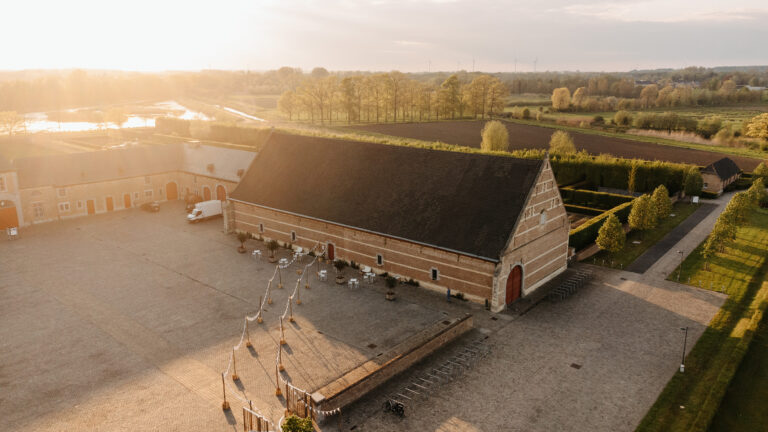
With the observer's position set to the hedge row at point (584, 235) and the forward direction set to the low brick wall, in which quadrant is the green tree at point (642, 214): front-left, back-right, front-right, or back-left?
back-left

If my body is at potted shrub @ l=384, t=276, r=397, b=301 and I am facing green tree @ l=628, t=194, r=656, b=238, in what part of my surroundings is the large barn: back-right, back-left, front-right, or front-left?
front-left

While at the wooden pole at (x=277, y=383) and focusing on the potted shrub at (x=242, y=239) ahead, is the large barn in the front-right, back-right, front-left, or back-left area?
front-right

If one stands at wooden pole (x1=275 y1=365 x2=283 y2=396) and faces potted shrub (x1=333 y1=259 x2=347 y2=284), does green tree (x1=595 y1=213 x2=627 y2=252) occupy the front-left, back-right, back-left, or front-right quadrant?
front-right

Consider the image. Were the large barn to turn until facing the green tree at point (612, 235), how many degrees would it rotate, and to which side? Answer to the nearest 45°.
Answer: approximately 45° to its left

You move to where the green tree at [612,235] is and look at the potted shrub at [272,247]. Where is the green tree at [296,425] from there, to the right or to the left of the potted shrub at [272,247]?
left

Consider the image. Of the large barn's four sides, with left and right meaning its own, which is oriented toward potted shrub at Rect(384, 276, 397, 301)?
right

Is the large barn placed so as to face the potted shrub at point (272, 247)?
no

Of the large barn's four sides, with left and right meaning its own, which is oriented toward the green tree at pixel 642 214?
left

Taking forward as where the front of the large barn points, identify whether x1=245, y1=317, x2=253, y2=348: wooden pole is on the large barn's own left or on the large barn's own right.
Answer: on the large barn's own right

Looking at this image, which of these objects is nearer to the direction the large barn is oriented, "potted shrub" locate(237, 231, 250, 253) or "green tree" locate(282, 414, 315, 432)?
the green tree

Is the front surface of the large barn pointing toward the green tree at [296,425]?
no

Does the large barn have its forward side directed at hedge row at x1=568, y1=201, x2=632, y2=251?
no
